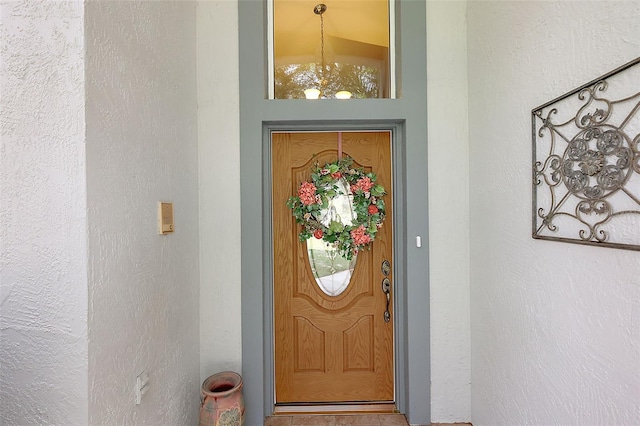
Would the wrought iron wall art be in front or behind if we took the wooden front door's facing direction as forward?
in front

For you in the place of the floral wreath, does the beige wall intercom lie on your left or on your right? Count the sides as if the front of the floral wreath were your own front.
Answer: on your right

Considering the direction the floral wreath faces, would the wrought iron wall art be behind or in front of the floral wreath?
in front

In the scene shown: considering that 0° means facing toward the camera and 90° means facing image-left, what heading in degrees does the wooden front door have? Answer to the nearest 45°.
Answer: approximately 0°

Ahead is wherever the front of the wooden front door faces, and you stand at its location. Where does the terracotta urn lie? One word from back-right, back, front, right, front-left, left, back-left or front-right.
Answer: front-right
